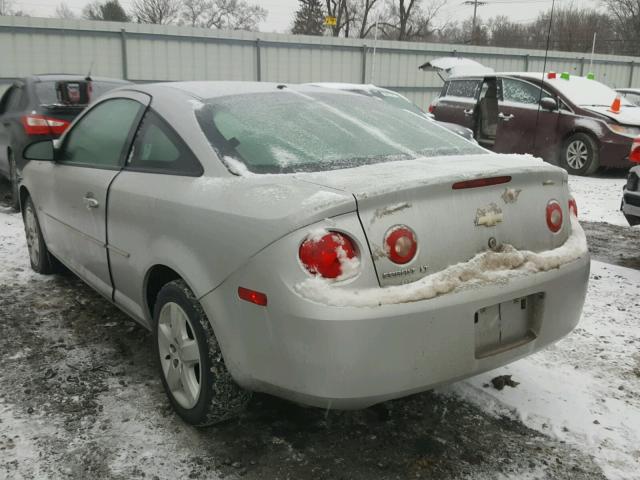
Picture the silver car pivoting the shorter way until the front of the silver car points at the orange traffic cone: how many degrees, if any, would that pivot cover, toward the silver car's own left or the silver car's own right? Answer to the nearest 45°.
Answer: approximately 90° to the silver car's own right

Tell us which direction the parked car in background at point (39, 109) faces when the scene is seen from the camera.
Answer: facing away from the viewer and to the left of the viewer

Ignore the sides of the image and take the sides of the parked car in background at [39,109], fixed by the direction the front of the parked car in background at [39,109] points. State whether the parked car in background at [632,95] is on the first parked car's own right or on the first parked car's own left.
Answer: on the first parked car's own right

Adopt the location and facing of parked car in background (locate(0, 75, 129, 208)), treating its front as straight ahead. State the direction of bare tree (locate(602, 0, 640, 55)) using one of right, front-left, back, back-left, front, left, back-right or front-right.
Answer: right

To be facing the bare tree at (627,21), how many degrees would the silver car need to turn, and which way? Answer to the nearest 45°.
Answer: approximately 90° to its right

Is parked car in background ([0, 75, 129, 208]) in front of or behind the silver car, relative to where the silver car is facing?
in front

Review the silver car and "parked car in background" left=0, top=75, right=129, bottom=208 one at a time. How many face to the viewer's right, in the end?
0

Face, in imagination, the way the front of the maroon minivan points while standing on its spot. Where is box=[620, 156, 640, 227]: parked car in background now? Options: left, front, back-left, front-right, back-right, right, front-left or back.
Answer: front-right

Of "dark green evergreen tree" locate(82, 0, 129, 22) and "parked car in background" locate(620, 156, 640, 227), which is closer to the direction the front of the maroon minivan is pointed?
the parked car in background

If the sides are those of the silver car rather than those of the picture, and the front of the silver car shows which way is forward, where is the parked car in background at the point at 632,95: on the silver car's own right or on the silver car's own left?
on the silver car's own right

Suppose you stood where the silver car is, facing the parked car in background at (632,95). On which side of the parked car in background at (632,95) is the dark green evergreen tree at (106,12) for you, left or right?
left

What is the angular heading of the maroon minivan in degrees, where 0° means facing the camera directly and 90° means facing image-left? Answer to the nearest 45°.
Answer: approximately 315°

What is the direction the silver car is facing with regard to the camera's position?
facing away from the viewer and to the left of the viewer
